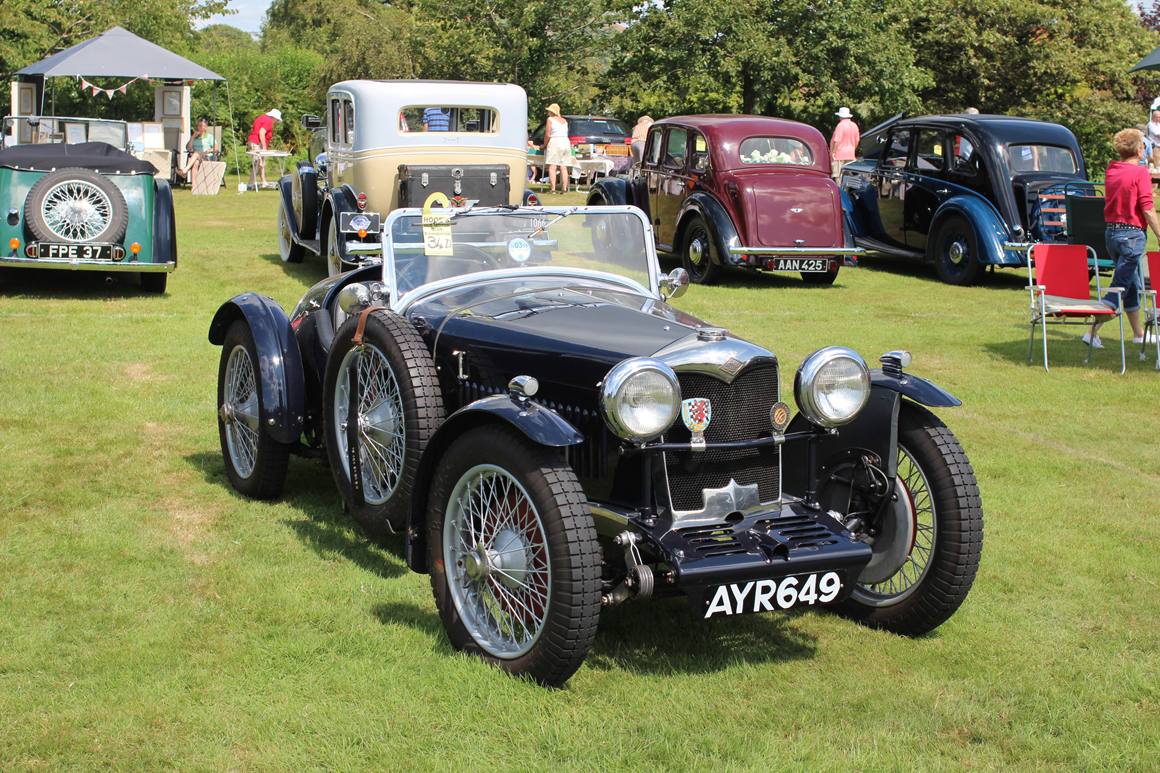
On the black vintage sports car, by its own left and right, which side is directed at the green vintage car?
back

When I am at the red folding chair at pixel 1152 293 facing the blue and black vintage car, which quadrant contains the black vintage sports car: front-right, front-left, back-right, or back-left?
back-left

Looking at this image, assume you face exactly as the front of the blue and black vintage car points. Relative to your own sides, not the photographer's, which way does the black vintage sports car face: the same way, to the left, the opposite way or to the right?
the opposite way

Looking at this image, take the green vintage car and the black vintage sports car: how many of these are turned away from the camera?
1

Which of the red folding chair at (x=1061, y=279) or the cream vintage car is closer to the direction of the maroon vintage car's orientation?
the cream vintage car

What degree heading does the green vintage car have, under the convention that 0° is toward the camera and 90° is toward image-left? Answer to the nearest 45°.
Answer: approximately 180°

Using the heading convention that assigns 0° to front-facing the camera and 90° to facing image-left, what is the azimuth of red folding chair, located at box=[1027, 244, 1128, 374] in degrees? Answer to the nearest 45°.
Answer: approximately 315°

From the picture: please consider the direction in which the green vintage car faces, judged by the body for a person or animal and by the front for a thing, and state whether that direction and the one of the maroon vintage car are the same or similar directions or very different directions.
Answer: same or similar directions

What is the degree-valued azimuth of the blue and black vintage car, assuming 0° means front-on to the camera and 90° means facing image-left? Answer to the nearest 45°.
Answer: approximately 135°

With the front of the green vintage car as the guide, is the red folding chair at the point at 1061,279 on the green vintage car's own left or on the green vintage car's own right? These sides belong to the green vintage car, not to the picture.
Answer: on the green vintage car's own right

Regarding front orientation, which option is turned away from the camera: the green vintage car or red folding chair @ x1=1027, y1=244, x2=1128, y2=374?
the green vintage car
